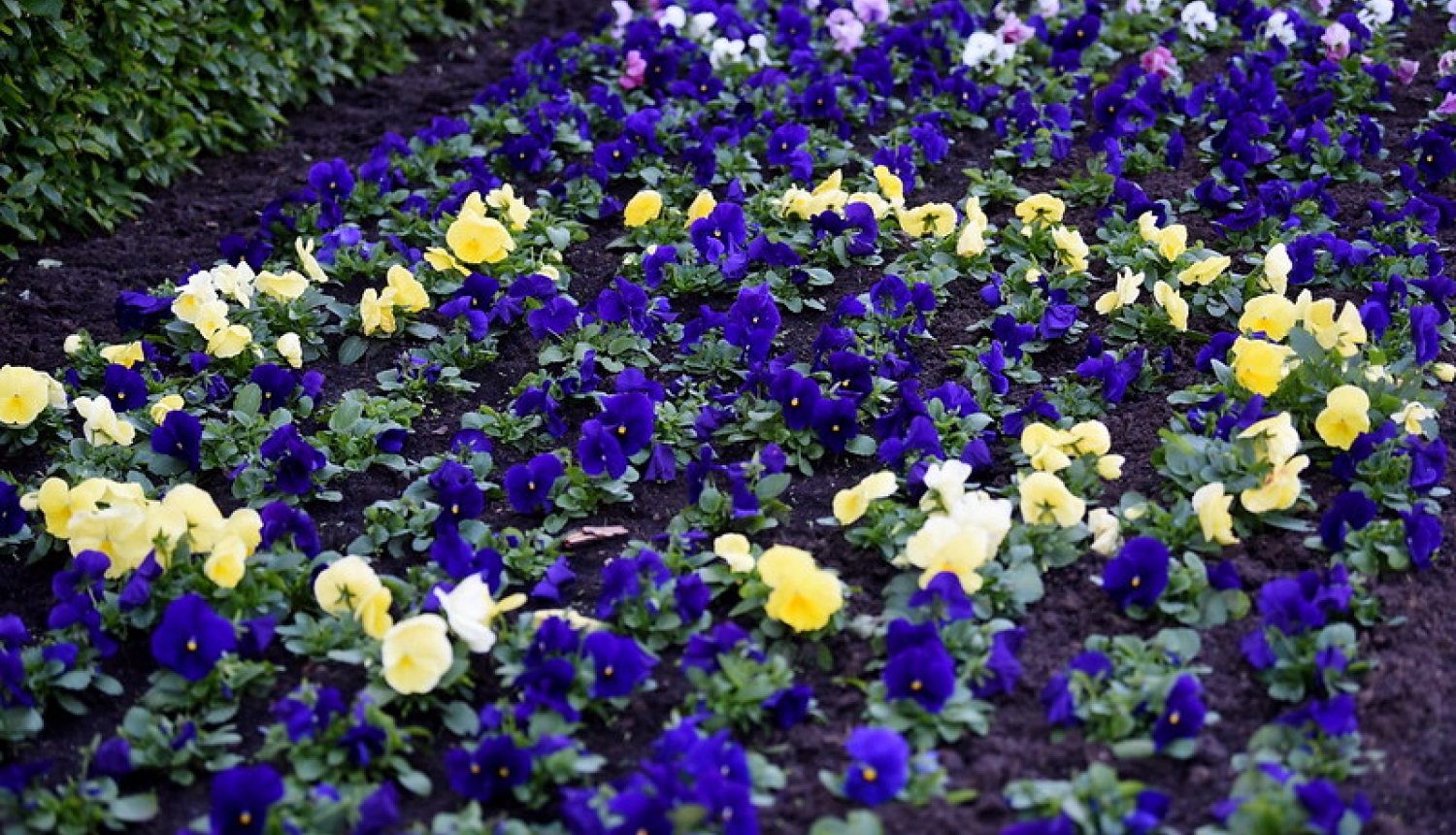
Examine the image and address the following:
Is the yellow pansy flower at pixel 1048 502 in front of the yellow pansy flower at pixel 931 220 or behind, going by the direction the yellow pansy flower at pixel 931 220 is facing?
in front
